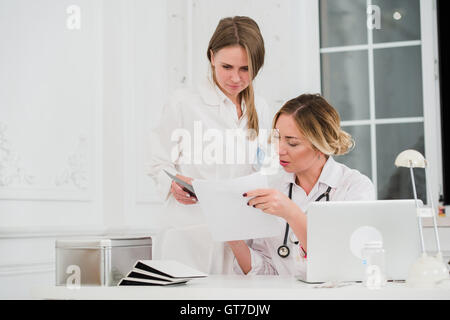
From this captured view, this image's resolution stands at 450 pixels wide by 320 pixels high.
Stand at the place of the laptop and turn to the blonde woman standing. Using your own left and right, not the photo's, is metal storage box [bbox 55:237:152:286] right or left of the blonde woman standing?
left

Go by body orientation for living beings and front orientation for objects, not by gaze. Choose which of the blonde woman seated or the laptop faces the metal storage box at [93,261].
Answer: the blonde woman seated

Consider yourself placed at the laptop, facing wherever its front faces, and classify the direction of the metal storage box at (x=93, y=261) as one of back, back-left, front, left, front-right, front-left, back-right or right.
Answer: left

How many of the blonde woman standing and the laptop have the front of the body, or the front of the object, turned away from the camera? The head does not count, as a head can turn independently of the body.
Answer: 1

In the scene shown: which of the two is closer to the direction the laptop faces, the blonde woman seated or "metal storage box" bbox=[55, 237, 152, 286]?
the blonde woman seated

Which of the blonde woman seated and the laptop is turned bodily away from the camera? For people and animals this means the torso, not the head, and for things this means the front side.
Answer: the laptop

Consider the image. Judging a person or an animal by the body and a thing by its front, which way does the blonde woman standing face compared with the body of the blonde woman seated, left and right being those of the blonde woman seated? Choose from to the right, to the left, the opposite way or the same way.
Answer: to the left

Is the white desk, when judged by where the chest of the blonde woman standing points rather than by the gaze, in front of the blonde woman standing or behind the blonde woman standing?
in front

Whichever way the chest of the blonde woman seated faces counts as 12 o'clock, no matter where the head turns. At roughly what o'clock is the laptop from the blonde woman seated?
The laptop is roughly at 10 o'clock from the blonde woman seated.

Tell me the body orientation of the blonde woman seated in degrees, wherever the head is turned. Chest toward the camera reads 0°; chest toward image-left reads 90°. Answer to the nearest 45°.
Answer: approximately 45°

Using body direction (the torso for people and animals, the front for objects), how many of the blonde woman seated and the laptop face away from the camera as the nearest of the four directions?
1

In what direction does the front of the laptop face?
away from the camera

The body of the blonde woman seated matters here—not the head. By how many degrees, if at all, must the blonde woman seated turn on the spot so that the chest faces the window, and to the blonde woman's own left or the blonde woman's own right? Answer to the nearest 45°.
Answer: approximately 180°

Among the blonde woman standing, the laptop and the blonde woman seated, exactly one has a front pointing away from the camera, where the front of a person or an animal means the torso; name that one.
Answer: the laptop

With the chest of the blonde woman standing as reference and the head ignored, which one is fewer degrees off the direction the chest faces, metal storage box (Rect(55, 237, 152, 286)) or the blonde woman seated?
the blonde woman seated

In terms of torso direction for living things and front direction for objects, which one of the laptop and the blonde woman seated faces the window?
the laptop

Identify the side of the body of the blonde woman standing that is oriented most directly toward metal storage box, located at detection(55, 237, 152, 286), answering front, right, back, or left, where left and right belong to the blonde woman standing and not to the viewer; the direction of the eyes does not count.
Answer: right
